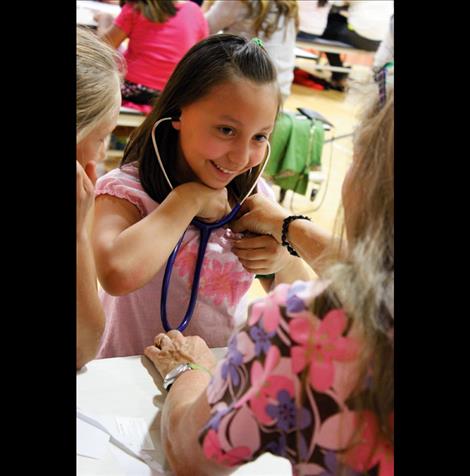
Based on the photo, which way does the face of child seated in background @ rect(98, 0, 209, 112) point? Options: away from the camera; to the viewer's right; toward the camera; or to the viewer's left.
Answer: away from the camera

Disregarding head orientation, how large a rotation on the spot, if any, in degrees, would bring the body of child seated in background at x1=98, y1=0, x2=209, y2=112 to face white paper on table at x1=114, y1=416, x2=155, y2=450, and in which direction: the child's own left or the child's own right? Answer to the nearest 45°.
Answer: approximately 180°

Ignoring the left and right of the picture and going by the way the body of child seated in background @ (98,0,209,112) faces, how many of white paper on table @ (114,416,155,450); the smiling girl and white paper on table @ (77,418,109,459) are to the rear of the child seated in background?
3

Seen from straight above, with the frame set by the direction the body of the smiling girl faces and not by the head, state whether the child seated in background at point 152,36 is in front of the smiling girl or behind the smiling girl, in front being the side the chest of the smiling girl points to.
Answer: behind

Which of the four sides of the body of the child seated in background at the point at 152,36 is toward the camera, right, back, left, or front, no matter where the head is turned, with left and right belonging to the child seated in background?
back

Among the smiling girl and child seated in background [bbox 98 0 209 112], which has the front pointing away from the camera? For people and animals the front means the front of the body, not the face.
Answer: the child seated in background

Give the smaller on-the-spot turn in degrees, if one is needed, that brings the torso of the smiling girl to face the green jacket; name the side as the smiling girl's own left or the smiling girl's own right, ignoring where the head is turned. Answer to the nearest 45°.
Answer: approximately 135° to the smiling girl's own left

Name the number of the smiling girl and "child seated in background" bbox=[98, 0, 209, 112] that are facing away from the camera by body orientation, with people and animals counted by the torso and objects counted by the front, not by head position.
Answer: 1

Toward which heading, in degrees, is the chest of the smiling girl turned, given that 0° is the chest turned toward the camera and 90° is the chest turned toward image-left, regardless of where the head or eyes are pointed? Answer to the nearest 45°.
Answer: approximately 315°

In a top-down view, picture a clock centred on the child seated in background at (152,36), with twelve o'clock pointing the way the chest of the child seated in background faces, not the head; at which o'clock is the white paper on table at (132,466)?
The white paper on table is roughly at 6 o'clock from the child seated in background.

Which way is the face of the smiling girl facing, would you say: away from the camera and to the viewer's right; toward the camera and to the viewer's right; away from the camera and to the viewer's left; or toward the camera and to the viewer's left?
toward the camera and to the viewer's right
